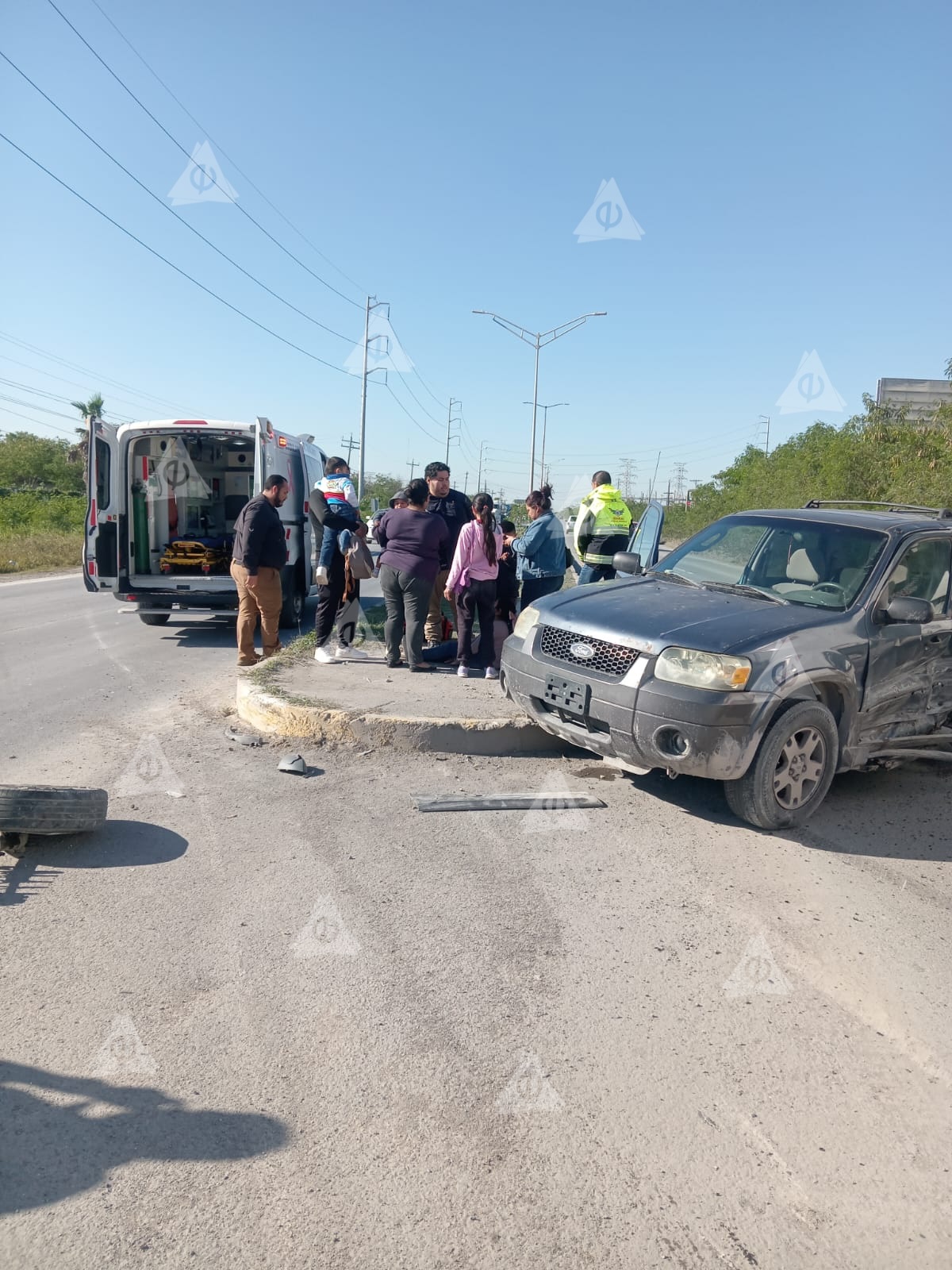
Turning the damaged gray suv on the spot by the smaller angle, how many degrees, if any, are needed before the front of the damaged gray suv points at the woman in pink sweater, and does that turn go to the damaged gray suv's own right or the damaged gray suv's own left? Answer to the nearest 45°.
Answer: approximately 90° to the damaged gray suv's own right

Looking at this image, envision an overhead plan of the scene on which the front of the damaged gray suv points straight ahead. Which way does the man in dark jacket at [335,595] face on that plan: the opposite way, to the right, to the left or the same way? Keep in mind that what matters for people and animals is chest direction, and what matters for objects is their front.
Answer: the opposite way

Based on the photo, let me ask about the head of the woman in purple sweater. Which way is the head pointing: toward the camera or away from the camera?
away from the camera

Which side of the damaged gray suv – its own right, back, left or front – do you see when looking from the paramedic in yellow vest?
right

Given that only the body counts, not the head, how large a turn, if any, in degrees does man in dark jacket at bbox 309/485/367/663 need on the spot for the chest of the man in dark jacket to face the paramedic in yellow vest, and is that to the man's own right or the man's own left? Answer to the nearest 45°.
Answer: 0° — they already face them

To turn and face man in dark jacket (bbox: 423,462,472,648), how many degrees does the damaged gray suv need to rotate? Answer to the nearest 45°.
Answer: approximately 90° to its right

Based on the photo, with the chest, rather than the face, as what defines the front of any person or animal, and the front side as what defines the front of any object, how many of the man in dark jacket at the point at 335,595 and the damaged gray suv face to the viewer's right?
1

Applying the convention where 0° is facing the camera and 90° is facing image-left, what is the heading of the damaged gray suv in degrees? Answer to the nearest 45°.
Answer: approximately 45°

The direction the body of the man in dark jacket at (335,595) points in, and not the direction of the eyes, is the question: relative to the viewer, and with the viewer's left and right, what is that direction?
facing to the right of the viewer

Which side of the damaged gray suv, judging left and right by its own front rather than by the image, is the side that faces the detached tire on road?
front

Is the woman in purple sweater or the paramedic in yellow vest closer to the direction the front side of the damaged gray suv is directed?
the woman in purple sweater
